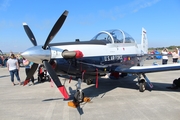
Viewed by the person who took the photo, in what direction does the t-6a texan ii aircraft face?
facing the viewer and to the left of the viewer
